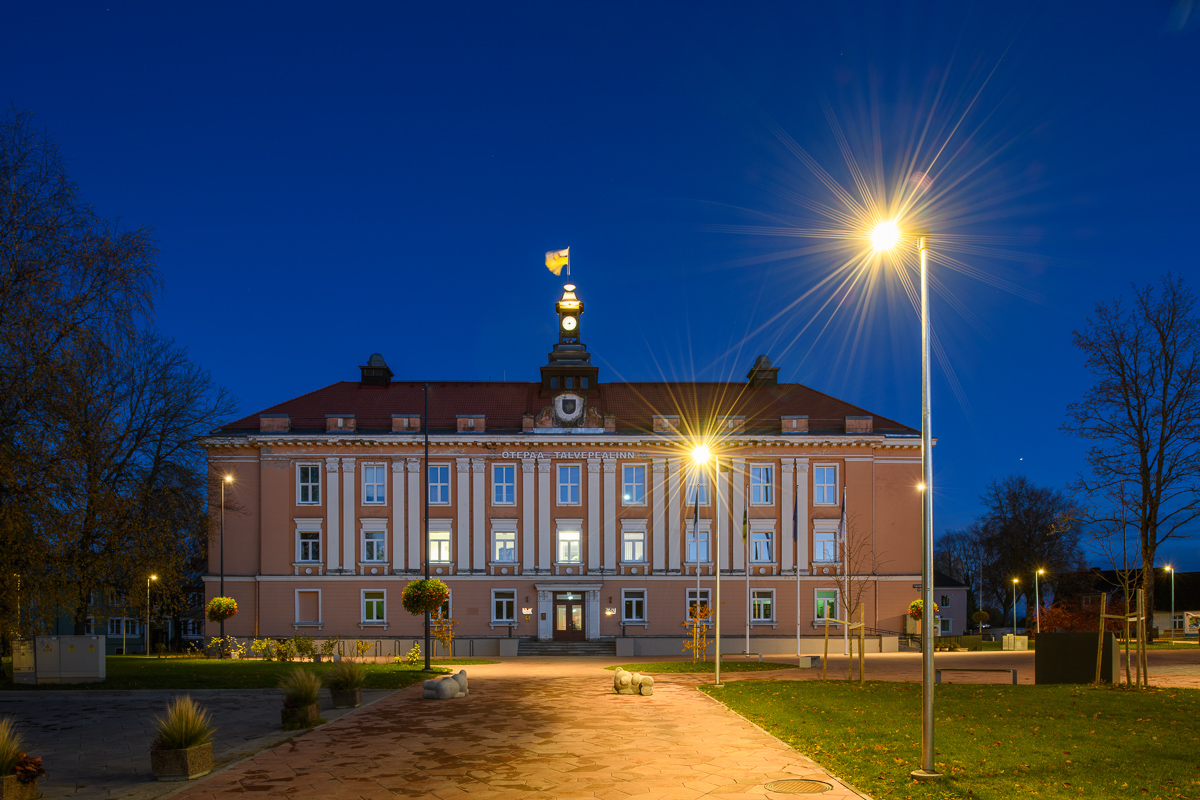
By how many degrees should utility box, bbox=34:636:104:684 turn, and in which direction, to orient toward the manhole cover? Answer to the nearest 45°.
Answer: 0° — it already faces it

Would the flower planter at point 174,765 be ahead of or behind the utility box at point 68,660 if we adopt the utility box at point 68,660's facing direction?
ahead

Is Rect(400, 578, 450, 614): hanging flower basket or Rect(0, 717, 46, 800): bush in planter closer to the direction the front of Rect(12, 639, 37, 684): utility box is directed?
the bush in planter

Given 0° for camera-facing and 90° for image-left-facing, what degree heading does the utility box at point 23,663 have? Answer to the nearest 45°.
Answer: approximately 0°
